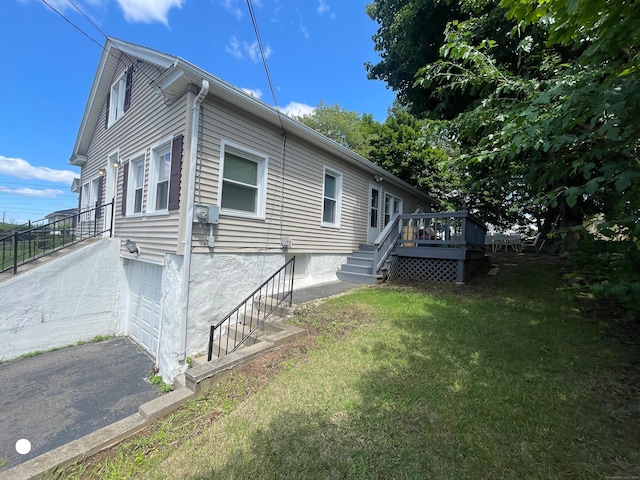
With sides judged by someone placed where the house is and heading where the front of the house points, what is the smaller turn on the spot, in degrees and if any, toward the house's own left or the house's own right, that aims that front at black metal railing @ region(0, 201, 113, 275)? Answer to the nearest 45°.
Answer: approximately 45° to the house's own right

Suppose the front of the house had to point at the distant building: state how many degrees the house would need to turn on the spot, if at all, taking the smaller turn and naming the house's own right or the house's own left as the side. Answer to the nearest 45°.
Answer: approximately 90° to the house's own right
